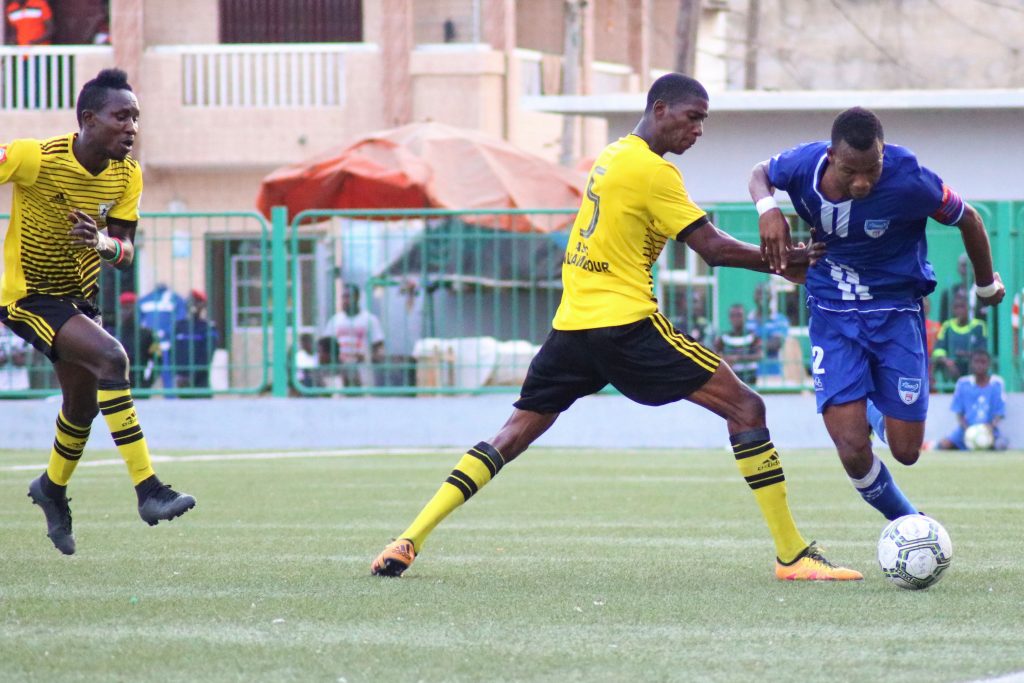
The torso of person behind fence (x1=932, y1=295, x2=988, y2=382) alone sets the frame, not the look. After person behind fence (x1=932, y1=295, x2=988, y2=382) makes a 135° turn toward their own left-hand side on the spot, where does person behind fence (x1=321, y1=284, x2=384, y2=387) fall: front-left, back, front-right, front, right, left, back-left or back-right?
back-left

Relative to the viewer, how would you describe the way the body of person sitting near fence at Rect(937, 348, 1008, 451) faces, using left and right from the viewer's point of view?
facing the viewer

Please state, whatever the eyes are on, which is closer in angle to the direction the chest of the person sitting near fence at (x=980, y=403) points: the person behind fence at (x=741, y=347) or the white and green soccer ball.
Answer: the white and green soccer ball

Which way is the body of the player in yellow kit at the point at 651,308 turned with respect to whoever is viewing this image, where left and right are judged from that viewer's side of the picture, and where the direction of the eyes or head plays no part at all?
facing away from the viewer and to the right of the viewer

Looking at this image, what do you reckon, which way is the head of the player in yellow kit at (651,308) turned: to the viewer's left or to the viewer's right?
to the viewer's right

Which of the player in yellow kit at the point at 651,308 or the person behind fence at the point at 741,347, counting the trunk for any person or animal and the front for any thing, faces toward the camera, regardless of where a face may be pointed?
the person behind fence

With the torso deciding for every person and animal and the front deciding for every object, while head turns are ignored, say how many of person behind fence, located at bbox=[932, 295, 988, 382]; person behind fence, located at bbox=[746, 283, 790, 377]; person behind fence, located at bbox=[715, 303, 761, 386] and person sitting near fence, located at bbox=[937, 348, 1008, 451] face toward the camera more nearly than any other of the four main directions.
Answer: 4

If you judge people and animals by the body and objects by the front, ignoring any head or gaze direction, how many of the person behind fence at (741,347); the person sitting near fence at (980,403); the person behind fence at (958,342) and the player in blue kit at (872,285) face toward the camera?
4

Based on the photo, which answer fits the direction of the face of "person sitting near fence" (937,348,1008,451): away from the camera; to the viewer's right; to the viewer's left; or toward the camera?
toward the camera

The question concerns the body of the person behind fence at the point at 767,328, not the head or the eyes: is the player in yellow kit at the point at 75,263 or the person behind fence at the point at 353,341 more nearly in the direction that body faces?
the player in yellow kit

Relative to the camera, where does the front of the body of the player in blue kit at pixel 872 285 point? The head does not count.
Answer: toward the camera

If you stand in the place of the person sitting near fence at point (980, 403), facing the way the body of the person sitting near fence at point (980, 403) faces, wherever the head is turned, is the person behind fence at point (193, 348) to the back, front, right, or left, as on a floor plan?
right

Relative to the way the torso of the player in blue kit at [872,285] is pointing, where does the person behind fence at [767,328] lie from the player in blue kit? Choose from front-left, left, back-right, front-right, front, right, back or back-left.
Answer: back

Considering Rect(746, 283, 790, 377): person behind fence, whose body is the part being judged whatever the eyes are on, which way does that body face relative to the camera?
toward the camera

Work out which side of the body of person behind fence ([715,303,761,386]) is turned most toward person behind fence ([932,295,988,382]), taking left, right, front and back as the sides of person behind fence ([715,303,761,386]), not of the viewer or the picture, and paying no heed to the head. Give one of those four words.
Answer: left
